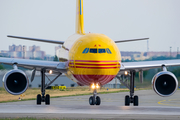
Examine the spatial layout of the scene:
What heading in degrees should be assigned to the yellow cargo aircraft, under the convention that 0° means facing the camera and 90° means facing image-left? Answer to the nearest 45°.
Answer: approximately 0°
